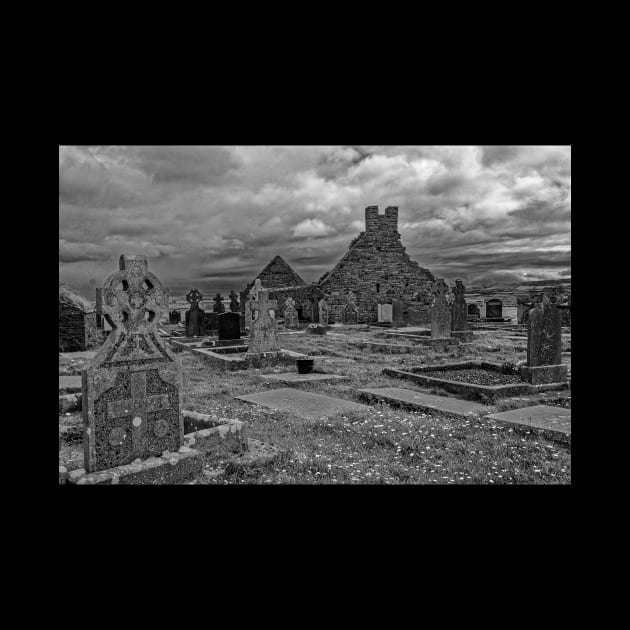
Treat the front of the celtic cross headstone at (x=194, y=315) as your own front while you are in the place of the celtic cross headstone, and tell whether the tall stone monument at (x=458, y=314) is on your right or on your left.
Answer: on your left

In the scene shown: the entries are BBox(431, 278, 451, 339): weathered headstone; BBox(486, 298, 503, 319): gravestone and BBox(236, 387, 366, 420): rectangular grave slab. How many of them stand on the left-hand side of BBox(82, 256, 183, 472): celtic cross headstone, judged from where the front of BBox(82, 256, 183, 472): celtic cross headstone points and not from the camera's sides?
3

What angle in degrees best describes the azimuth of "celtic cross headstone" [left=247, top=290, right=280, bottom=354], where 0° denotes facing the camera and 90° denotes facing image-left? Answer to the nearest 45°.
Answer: approximately 0°

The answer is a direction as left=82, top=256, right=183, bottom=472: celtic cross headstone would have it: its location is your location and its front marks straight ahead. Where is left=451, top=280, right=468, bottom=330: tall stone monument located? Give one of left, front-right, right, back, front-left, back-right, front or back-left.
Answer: left

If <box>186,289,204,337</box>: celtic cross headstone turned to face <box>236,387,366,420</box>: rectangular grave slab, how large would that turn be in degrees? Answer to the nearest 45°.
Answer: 0° — it already faces it

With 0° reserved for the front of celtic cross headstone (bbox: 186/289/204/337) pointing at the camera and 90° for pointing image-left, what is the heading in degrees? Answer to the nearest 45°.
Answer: approximately 0°

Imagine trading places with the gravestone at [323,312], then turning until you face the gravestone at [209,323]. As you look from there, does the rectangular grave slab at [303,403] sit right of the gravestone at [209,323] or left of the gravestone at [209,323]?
left

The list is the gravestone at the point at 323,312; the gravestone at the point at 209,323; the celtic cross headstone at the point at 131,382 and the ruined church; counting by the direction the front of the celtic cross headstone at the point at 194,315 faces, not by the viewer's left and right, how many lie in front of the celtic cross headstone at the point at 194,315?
1

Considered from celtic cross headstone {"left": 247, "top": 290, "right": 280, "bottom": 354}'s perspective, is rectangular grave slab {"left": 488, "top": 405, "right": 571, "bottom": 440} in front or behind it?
in front

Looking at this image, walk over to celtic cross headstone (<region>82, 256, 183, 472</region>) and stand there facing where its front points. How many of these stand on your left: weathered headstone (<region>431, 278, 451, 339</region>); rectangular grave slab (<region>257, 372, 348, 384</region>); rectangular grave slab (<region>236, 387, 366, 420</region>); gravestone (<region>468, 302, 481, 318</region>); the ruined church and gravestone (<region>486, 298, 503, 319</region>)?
6

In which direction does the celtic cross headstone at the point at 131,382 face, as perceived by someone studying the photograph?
facing the viewer and to the right of the viewer

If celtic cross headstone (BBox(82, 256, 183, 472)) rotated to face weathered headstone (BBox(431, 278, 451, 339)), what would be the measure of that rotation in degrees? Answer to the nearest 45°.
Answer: approximately 90° to its left

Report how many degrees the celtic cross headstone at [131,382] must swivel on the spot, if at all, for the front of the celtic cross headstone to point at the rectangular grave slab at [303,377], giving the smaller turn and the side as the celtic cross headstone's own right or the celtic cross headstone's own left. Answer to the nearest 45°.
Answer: approximately 90° to the celtic cross headstone's own left

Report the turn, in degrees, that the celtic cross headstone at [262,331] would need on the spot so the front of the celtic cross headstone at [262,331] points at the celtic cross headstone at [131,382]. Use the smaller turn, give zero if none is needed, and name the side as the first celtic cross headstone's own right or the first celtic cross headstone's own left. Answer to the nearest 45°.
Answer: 0° — it already faces it
